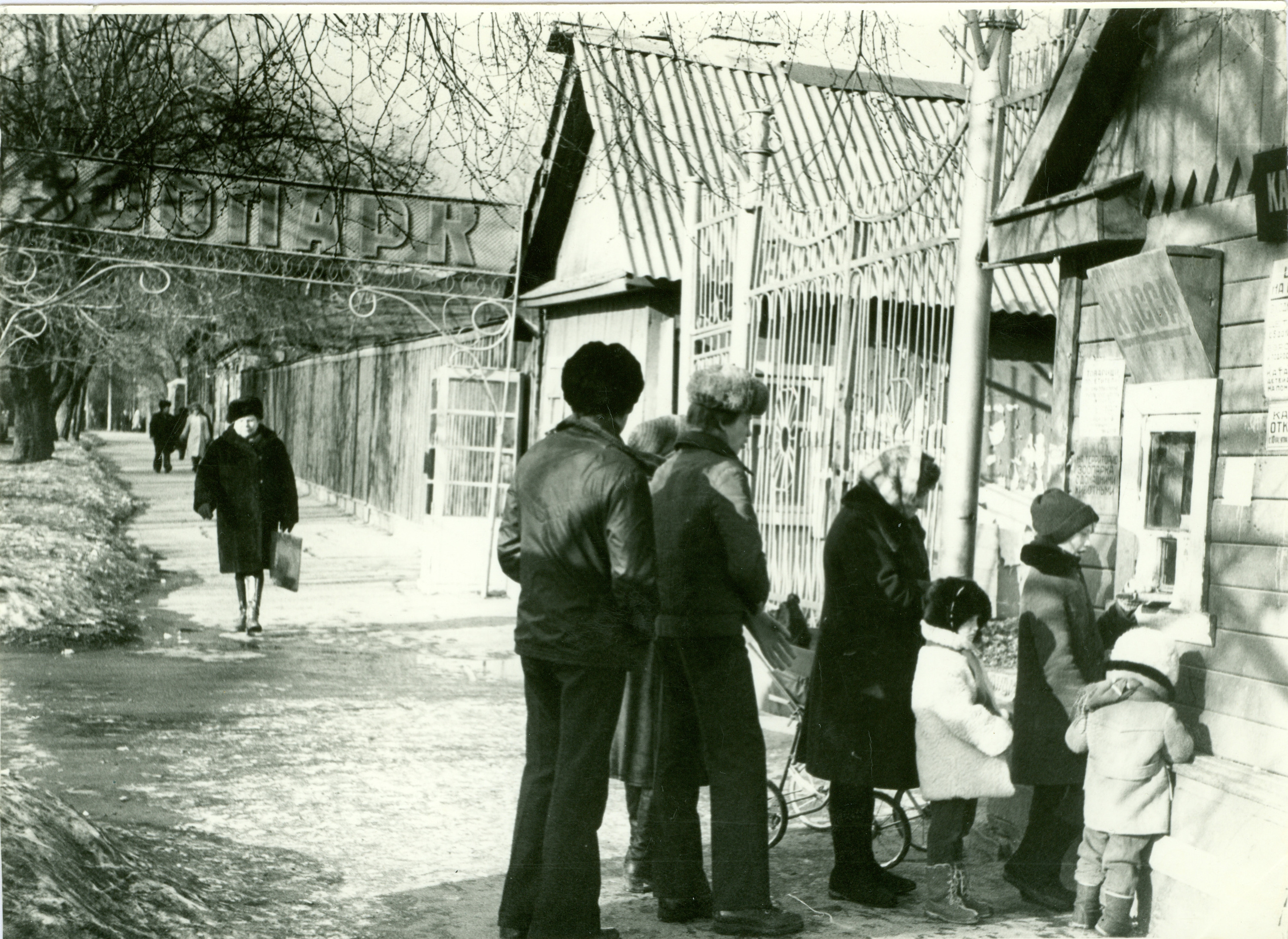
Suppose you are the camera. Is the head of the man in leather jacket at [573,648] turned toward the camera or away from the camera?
away from the camera

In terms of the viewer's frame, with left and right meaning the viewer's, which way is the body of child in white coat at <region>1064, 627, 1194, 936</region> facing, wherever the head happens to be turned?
facing away from the viewer

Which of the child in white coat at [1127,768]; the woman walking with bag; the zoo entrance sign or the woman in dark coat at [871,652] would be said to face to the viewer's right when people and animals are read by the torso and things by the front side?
the woman in dark coat

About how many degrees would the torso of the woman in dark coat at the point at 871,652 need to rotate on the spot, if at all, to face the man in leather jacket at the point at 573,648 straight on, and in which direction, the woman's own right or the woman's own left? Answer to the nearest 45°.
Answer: approximately 135° to the woman's own right

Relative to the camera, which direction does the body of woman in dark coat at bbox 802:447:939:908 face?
to the viewer's right

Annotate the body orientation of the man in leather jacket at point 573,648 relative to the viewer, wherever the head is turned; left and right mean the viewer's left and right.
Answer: facing away from the viewer and to the right of the viewer

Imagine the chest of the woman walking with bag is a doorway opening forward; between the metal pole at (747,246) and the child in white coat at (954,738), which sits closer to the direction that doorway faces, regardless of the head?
the child in white coat

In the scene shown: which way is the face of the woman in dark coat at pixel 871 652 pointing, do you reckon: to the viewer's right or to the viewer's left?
to the viewer's right

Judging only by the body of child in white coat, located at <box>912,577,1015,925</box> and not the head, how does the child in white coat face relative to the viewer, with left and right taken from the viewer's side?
facing to the right of the viewer

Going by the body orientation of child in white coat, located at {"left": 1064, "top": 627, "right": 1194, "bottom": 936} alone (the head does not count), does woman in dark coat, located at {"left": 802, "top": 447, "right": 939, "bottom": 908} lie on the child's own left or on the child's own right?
on the child's own left

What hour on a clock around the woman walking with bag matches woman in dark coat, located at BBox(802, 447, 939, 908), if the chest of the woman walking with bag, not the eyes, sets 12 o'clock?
The woman in dark coat is roughly at 11 o'clock from the woman walking with bag.
